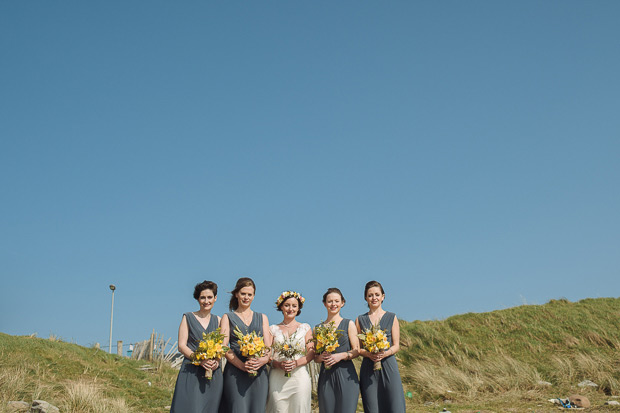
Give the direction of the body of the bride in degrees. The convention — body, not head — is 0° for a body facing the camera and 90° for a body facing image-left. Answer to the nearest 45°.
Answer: approximately 0°

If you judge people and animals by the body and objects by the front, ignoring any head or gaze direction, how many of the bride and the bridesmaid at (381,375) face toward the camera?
2

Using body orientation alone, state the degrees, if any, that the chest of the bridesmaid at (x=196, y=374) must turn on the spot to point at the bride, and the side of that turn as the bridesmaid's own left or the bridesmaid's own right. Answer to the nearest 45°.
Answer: approximately 45° to the bridesmaid's own left

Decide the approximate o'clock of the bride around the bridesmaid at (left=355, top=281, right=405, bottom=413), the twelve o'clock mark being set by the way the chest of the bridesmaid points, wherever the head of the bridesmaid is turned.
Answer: The bride is roughly at 2 o'clock from the bridesmaid.

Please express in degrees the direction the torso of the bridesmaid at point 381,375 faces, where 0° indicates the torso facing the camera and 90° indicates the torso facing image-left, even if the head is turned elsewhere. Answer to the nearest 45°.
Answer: approximately 0°

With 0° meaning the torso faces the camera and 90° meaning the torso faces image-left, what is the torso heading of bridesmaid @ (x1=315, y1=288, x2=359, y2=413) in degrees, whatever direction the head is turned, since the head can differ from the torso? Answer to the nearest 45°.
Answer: approximately 45°

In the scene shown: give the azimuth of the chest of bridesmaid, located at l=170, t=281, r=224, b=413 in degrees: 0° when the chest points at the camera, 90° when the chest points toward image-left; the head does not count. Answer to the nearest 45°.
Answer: approximately 315°

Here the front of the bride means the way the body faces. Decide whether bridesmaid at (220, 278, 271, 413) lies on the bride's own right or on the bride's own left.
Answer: on the bride's own right

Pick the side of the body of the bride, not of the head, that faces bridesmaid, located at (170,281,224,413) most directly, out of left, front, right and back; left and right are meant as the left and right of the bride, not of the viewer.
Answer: right

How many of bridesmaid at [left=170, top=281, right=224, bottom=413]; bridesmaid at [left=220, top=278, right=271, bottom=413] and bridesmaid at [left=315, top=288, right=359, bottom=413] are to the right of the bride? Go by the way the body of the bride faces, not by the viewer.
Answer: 2

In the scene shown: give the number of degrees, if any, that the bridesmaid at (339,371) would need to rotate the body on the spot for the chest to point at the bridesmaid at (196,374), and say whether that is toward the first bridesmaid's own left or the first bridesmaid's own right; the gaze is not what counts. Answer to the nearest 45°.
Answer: approximately 45° to the first bridesmaid's own right

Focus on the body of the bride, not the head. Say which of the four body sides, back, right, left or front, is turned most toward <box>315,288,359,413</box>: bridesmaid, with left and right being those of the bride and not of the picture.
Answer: left
